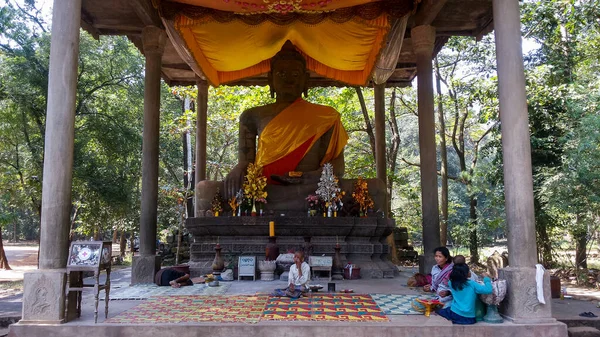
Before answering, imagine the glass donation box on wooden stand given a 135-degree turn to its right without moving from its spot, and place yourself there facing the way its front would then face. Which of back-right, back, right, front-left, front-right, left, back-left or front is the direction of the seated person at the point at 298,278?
back-right

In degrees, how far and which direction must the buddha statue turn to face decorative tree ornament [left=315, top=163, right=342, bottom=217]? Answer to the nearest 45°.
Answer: approximately 45° to its left

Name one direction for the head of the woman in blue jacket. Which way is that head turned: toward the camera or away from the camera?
away from the camera

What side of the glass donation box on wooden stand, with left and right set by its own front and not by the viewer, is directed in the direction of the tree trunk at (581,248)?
left

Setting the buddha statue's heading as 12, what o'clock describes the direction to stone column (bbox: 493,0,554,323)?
The stone column is roughly at 11 o'clock from the buddha statue.

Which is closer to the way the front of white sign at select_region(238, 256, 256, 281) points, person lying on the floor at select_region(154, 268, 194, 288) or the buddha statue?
the person lying on the floor

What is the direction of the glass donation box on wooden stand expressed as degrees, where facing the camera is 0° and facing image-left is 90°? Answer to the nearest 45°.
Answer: approximately 0°

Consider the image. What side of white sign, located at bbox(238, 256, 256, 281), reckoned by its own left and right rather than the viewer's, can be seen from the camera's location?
front

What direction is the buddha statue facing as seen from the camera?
toward the camera

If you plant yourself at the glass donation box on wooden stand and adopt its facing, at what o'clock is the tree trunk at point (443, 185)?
The tree trunk is roughly at 8 o'clock from the glass donation box on wooden stand.

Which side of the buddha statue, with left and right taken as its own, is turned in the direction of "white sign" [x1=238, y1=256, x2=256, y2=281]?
front

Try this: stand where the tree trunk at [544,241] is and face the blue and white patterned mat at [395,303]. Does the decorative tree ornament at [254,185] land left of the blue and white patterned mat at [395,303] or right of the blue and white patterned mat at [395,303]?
right
